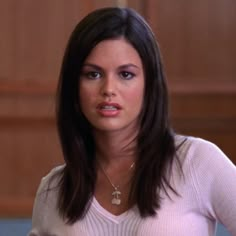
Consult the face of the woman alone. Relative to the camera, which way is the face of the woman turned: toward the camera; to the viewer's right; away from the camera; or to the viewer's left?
toward the camera

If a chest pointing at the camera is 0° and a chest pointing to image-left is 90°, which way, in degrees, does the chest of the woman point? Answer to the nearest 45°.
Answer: approximately 0°
